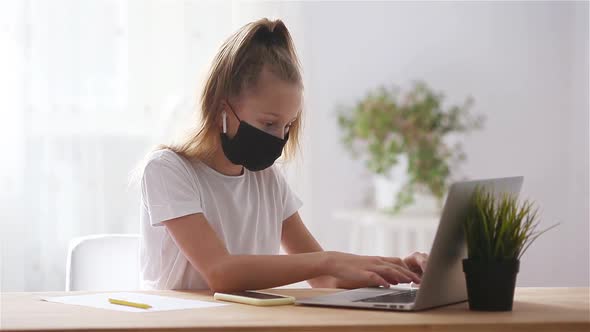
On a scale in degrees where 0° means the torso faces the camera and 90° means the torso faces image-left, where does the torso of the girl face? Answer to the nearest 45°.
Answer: approximately 315°

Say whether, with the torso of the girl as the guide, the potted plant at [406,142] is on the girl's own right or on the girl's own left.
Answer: on the girl's own left

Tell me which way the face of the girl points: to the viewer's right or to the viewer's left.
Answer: to the viewer's right

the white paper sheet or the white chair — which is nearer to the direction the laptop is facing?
the white chair

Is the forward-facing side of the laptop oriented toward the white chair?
yes

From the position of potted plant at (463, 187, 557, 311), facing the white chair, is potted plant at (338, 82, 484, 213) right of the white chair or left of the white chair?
right

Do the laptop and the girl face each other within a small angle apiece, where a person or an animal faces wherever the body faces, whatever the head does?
yes

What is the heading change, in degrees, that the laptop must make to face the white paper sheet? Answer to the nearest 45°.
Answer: approximately 45° to its left

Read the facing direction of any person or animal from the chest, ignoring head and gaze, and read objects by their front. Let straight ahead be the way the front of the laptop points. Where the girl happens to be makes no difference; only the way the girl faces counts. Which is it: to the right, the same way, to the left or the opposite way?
the opposite way

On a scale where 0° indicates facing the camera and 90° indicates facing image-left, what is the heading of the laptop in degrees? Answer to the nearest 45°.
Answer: approximately 135°
